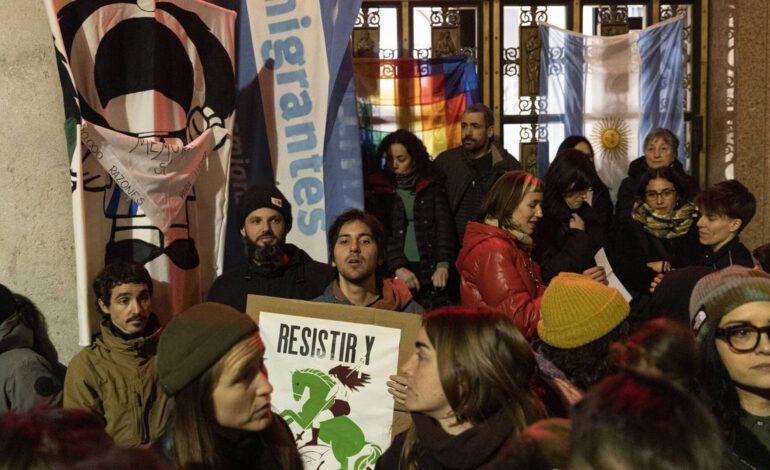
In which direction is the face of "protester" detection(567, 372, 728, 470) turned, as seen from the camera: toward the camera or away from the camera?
away from the camera

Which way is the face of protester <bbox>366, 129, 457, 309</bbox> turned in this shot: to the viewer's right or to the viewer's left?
to the viewer's left

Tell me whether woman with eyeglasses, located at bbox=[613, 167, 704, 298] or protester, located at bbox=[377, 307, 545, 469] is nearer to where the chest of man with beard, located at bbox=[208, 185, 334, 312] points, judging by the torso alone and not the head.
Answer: the protester

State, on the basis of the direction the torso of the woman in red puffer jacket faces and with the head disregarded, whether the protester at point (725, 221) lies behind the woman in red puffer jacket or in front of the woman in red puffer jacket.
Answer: in front

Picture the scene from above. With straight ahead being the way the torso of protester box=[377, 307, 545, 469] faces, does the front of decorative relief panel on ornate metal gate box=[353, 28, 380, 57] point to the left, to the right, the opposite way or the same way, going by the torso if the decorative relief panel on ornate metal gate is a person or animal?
to the left

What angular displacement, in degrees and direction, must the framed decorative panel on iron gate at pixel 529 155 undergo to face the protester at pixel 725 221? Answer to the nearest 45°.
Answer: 0° — it already faces them

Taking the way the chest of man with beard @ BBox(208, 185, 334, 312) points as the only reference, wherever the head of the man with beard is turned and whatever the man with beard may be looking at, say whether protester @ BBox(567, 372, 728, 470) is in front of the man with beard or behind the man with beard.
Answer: in front

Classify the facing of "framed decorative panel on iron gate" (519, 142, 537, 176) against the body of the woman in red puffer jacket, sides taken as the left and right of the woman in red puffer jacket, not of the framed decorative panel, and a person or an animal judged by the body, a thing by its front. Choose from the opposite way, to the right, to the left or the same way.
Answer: to the right

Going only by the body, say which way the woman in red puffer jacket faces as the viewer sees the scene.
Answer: to the viewer's right

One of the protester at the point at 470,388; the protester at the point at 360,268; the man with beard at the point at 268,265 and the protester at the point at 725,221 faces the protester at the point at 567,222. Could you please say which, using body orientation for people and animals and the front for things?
the protester at the point at 725,221

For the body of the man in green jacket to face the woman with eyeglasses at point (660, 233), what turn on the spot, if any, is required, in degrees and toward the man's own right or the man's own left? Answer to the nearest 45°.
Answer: approximately 45° to the man's own left
